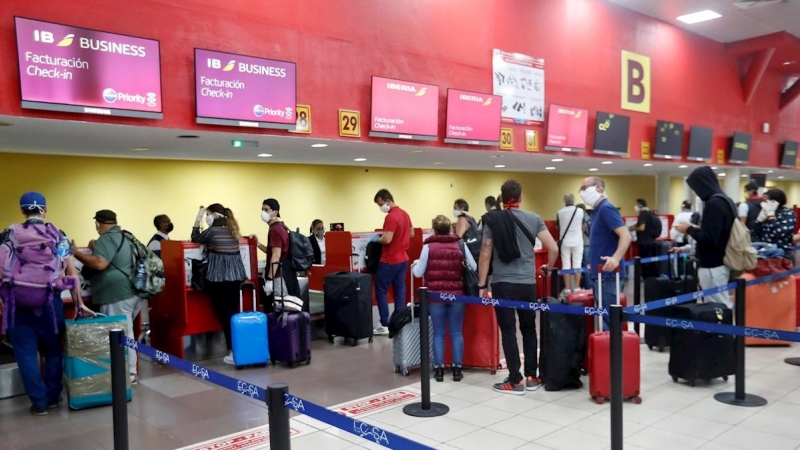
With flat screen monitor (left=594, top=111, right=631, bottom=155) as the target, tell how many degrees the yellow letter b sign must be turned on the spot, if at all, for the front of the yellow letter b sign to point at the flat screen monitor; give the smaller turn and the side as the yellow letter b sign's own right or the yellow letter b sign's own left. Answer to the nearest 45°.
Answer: approximately 45° to the yellow letter b sign's own right

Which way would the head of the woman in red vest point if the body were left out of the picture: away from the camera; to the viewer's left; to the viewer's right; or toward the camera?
away from the camera

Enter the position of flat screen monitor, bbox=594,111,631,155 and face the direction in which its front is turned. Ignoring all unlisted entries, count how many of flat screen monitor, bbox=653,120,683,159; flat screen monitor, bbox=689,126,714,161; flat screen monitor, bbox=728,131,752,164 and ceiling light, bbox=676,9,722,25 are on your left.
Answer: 4

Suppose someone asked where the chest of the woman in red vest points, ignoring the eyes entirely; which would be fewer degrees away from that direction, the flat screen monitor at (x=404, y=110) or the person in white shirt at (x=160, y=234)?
the flat screen monitor

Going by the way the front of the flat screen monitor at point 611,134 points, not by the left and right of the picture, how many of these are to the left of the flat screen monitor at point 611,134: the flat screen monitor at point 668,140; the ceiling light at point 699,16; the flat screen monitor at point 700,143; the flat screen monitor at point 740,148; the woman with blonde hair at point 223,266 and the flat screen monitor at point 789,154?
5

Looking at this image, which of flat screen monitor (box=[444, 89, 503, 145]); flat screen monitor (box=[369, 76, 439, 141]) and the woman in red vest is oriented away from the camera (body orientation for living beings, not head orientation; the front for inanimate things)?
the woman in red vest

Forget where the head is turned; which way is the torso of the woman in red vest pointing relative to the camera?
away from the camera

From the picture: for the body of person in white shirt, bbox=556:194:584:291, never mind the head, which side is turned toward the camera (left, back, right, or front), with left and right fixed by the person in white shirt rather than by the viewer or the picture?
back

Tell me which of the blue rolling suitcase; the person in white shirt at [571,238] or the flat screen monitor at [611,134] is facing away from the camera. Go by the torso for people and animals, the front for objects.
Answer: the person in white shirt

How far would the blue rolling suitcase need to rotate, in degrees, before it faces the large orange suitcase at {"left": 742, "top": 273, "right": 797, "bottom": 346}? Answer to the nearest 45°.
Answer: approximately 90° to its left
